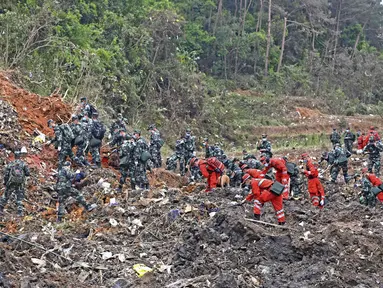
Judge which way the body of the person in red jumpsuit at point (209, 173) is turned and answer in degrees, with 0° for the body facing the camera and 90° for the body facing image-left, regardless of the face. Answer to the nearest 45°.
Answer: approximately 90°

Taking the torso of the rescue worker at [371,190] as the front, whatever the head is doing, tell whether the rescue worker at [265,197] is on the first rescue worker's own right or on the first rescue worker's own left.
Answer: on the first rescue worker's own left

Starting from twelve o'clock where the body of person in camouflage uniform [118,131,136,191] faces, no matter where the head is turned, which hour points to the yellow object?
The yellow object is roughly at 6 o'clock from the person in camouflage uniform.

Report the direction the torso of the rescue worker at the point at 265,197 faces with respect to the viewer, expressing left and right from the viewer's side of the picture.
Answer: facing to the left of the viewer

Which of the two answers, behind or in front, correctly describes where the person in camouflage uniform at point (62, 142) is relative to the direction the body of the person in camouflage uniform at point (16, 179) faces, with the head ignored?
in front

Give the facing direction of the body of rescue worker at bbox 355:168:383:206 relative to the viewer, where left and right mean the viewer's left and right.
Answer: facing to the left of the viewer
